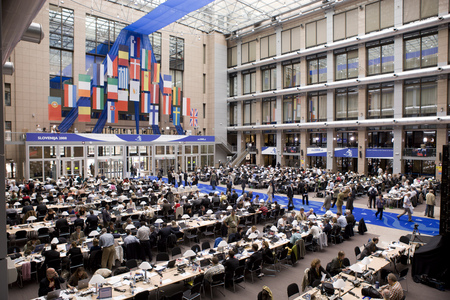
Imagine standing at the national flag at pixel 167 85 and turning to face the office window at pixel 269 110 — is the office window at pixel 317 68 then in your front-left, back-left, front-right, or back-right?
front-right

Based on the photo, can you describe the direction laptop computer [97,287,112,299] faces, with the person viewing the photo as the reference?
facing the viewer and to the right of the viewer

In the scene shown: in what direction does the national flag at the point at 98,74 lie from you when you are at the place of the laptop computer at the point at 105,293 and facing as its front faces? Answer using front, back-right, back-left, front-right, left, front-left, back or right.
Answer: back-left

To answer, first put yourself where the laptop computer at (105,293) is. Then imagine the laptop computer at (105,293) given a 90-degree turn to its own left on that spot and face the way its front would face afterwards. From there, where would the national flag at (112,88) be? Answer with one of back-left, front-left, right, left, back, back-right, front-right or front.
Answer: front-left

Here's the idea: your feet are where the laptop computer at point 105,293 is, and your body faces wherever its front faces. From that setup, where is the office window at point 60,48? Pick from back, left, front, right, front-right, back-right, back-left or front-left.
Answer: back-left

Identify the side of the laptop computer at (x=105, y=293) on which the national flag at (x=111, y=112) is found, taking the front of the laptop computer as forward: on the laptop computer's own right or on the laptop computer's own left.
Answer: on the laptop computer's own left

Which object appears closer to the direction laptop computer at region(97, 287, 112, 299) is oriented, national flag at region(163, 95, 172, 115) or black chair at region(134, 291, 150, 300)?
the black chair

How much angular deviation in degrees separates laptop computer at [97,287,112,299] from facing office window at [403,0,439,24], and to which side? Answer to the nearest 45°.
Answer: approximately 90° to its left

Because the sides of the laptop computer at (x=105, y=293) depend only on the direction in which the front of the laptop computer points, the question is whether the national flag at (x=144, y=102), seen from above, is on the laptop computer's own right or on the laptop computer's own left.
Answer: on the laptop computer's own left

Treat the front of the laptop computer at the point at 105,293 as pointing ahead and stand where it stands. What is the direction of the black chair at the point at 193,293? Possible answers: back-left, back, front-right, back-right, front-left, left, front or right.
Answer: front-left

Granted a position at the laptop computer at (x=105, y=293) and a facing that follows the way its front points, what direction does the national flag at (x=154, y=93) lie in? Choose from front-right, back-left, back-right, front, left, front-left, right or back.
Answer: back-left

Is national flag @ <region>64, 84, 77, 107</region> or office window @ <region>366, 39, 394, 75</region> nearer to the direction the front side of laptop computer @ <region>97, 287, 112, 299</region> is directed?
the office window

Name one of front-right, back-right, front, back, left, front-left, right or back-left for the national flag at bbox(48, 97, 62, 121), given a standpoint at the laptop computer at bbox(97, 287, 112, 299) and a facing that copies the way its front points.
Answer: back-left

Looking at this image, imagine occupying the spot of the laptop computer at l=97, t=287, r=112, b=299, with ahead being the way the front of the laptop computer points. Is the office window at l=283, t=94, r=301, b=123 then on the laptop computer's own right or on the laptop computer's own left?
on the laptop computer's own left
